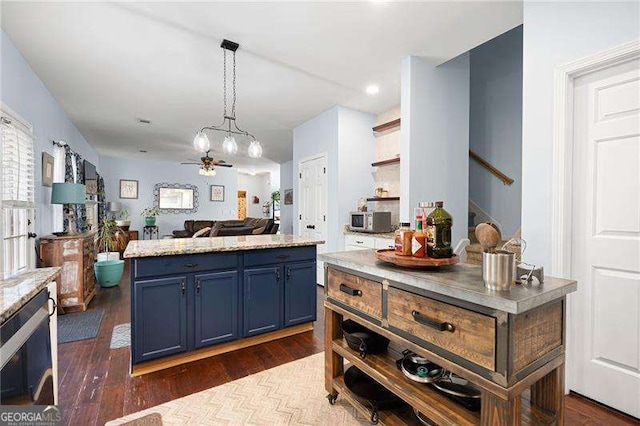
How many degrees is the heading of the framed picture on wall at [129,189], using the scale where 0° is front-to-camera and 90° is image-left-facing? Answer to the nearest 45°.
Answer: approximately 0°

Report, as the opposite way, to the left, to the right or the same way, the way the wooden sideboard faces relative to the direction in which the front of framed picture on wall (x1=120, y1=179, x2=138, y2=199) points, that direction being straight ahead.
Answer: to the left

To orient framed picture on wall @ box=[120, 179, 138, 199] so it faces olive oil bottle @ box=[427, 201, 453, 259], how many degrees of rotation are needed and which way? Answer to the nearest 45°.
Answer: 0° — it already faces it

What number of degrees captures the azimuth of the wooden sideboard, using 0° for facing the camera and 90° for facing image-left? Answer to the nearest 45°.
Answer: approximately 270°

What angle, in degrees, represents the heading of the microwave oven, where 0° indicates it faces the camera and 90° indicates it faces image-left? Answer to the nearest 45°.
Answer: approximately 45°

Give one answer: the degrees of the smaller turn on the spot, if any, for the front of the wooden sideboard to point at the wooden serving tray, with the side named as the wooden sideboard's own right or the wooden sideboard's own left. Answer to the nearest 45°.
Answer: approximately 90° to the wooden sideboard's own right

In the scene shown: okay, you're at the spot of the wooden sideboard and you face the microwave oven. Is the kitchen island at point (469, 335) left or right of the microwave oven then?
right

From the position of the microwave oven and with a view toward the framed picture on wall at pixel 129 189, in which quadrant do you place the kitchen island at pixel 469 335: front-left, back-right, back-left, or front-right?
back-left

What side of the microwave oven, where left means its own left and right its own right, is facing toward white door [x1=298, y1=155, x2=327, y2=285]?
right
